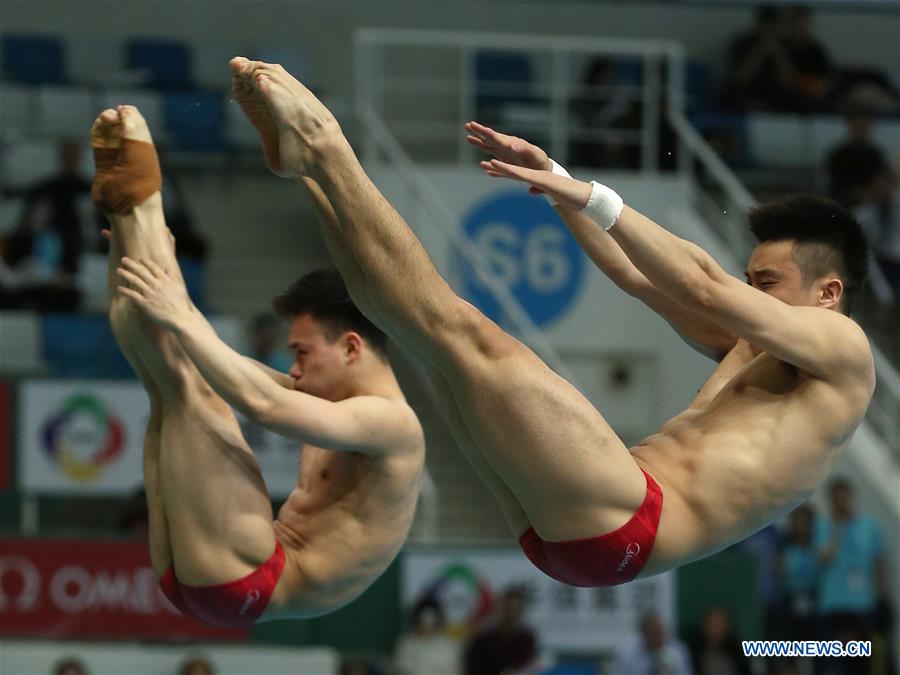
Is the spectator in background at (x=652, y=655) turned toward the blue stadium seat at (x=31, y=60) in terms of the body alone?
no

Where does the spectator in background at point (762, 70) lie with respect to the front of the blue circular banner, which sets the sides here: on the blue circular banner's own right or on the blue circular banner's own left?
on the blue circular banner's own left

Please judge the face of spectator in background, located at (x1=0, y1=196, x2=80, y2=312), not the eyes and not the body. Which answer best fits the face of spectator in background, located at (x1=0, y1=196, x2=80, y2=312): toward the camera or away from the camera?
toward the camera

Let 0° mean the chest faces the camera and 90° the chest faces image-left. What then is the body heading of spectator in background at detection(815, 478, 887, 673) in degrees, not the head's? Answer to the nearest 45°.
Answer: approximately 0°

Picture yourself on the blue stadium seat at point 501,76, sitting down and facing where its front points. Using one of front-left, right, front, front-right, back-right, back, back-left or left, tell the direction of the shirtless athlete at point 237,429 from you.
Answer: front

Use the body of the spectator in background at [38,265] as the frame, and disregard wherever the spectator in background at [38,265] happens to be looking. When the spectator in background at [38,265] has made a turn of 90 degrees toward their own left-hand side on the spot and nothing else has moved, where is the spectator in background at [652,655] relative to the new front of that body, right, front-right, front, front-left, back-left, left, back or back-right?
front-right

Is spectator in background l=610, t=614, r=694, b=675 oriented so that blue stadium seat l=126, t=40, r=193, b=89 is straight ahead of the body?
no

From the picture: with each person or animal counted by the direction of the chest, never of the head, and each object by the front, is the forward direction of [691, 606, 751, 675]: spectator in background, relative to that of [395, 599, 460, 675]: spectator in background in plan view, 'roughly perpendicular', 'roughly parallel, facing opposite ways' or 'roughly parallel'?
roughly parallel

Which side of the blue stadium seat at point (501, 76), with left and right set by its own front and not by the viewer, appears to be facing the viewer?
front

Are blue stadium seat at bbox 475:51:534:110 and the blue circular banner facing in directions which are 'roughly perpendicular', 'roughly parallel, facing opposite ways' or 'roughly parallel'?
roughly parallel

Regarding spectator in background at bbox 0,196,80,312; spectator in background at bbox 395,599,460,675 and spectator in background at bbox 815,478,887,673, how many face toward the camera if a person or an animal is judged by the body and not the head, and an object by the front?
3

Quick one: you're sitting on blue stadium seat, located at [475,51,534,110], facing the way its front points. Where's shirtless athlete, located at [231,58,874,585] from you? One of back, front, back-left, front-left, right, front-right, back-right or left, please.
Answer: front

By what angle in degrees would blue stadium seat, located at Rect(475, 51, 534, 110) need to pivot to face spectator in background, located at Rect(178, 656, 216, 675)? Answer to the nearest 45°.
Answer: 0° — it already faces them

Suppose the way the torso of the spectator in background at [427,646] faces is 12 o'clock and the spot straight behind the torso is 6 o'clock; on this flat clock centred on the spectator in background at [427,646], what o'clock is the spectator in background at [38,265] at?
the spectator in background at [38,265] is roughly at 4 o'clock from the spectator in background at [427,646].

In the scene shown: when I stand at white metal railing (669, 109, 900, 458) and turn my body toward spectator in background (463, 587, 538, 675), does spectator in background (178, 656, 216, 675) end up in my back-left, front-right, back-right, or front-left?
front-right

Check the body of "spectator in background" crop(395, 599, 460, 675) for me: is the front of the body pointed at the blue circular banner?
no

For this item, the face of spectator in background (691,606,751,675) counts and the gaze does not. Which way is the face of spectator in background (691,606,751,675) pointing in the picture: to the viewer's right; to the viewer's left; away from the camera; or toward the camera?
toward the camera

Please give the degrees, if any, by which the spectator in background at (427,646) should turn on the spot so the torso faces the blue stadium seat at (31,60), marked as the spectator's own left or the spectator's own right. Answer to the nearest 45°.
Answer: approximately 135° to the spectator's own right

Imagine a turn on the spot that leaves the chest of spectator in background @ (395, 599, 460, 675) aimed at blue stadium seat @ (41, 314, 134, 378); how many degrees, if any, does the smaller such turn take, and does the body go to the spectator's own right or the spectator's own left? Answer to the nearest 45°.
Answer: approximately 135° to the spectator's own right
